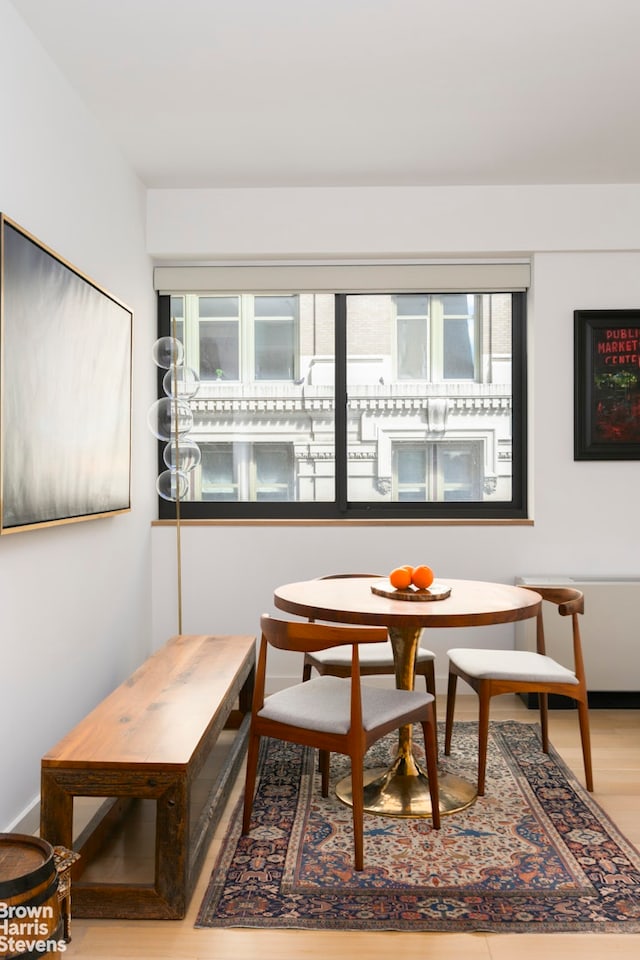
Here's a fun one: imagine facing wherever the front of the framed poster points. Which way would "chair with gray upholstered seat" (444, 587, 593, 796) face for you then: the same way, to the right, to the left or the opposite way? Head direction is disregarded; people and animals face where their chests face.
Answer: to the right

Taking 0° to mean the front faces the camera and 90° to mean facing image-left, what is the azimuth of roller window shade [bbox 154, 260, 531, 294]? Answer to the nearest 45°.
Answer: approximately 0°

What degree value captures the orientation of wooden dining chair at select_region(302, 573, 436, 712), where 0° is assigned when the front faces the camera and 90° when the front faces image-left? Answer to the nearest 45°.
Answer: approximately 315°

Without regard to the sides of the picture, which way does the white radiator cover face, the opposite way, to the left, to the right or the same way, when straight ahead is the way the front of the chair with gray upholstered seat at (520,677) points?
to the left
